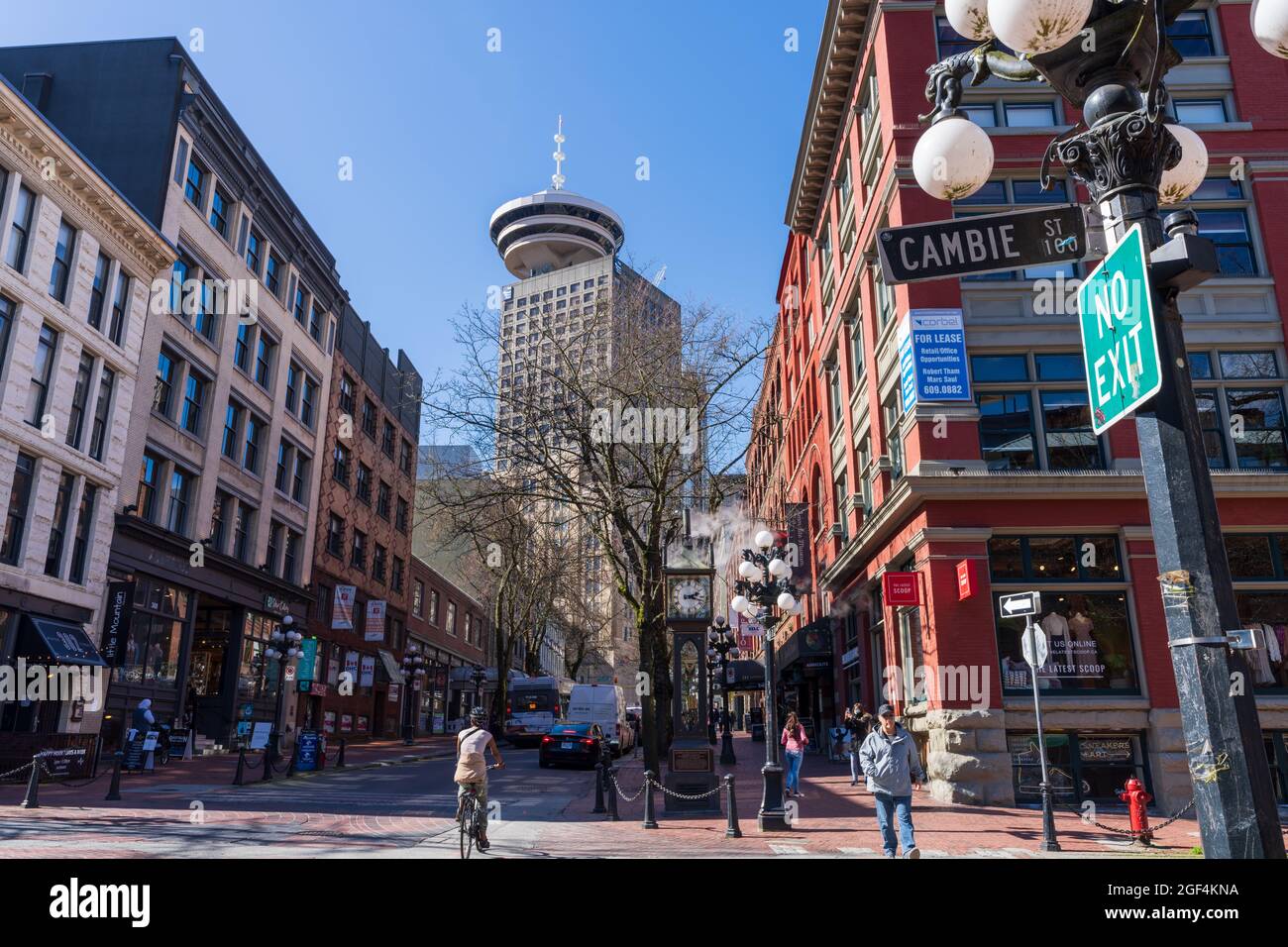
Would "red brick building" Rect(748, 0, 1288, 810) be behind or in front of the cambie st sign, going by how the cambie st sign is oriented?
behind

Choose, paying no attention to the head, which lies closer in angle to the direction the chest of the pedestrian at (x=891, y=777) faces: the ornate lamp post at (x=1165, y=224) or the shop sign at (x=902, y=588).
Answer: the ornate lamp post

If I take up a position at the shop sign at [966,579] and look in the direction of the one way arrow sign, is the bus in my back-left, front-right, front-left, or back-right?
back-right

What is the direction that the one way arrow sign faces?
toward the camera

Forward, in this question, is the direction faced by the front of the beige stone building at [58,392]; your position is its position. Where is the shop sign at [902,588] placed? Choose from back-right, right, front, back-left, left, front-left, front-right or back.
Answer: front

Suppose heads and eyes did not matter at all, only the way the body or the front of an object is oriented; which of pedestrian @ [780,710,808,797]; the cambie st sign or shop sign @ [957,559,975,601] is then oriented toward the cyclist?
the shop sign

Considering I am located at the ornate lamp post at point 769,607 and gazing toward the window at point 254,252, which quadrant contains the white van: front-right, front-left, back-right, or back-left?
front-right

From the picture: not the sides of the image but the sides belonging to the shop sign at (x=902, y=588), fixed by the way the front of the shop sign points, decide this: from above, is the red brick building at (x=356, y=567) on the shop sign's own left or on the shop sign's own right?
on the shop sign's own right

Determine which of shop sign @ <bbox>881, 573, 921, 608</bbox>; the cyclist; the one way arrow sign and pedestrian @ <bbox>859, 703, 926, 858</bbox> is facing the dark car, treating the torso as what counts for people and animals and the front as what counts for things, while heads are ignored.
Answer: the cyclist

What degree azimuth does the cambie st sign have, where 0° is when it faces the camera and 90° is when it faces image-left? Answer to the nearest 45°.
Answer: approximately 0°

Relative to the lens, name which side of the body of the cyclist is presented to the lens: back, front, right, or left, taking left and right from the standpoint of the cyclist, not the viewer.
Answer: back

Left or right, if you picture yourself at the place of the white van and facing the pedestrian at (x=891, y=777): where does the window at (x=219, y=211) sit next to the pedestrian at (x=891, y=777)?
right

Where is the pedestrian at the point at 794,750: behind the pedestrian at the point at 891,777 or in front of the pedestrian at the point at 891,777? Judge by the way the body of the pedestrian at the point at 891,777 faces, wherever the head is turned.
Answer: behind

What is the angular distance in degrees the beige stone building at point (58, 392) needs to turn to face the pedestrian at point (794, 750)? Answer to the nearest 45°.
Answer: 0° — it already faces them

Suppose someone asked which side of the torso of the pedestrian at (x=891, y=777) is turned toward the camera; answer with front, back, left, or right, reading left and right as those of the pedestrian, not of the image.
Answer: front

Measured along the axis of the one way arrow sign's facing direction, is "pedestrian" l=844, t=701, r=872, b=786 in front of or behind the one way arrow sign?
behind

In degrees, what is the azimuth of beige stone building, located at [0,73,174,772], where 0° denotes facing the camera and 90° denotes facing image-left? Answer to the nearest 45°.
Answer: approximately 315°
